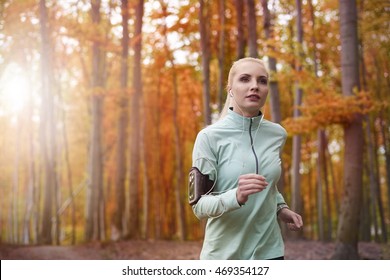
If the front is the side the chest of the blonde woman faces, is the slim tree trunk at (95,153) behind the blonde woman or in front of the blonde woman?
behind

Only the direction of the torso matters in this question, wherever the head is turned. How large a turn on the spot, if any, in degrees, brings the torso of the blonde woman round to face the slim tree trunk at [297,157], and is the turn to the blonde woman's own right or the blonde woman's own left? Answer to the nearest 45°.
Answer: approximately 135° to the blonde woman's own left

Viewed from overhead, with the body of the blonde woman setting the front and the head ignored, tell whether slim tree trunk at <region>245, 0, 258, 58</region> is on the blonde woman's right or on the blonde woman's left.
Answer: on the blonde woman's left

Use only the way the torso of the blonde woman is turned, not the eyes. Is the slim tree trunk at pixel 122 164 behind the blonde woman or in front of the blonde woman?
behind

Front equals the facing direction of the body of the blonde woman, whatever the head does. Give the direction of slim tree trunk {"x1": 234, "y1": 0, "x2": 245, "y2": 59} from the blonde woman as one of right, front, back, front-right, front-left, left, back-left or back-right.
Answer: back-left

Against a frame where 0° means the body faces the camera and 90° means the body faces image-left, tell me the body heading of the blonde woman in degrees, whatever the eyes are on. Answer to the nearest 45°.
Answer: approximately 315°

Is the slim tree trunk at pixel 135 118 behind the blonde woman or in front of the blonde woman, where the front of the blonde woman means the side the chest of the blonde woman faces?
behind
